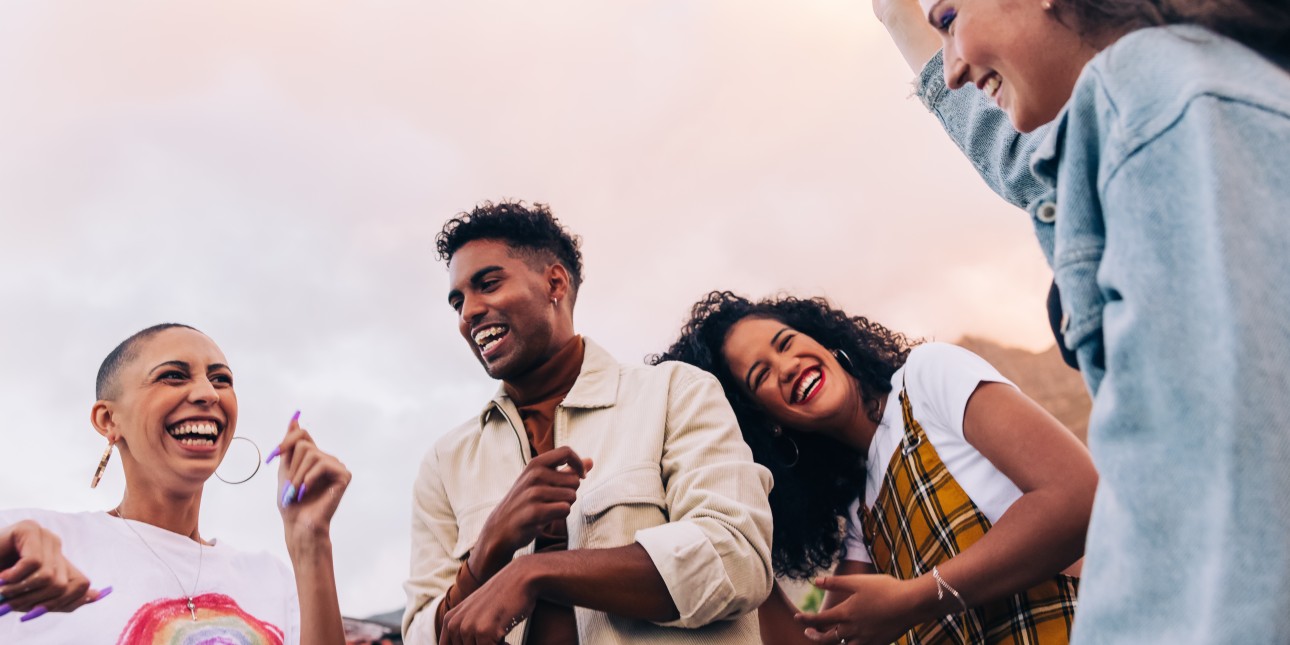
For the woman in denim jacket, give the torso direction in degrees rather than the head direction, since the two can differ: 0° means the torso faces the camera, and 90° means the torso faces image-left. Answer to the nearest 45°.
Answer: approximately 90°

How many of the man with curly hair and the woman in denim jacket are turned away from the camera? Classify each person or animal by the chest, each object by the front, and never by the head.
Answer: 0

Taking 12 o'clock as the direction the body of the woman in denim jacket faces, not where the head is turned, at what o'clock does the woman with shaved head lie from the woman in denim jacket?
The woman with shaved head is roughly at 1 o'clock from the woman in denim jacket.

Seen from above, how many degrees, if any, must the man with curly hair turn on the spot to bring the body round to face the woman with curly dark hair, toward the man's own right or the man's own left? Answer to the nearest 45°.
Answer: approximately 135° to the man's own left

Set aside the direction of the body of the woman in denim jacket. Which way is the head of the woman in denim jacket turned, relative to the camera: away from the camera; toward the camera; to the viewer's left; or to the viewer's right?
to the viewer's left

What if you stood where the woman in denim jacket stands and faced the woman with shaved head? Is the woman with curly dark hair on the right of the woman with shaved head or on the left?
right

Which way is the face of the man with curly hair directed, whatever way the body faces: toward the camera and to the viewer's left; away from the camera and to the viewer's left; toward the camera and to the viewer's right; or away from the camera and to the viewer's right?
toward the camera and to the viewer's left

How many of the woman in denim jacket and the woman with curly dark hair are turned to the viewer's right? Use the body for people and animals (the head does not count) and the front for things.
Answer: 0

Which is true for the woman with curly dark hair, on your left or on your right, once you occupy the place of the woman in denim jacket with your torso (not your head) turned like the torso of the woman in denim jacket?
on your right

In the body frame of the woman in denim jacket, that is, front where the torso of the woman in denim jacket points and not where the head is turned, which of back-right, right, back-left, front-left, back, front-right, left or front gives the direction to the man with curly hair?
front-right

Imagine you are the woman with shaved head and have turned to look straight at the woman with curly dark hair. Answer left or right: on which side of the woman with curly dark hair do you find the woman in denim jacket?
right
